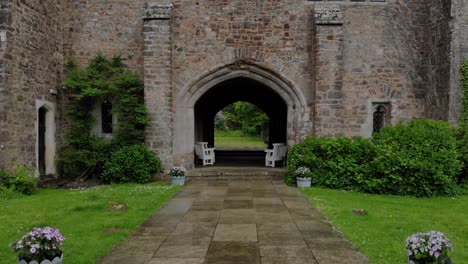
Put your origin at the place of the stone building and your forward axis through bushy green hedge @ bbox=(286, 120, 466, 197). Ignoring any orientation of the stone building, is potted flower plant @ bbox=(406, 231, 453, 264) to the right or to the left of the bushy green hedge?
right

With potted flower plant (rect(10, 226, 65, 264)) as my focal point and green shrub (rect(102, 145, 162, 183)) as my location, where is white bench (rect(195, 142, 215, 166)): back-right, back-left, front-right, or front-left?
back-left

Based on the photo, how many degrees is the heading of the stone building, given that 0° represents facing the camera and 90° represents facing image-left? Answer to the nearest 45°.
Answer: approximately 0°

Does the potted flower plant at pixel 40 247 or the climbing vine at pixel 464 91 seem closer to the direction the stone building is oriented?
the potted flower plant

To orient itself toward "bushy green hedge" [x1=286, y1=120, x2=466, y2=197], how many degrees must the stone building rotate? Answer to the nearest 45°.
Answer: approximately 45° to its left

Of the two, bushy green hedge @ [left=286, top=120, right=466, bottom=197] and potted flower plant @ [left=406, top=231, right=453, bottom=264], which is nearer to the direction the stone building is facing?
the potted flower plant

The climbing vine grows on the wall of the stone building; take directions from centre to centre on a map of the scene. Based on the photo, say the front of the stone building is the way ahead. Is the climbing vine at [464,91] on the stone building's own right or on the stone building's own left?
on the stone building's own left

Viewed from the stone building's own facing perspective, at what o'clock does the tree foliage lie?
The tree foliage is roughly at 6 o'clock from the stone building.

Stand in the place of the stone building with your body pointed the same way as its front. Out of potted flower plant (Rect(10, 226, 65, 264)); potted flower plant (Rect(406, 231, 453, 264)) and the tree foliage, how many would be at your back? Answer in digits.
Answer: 1
